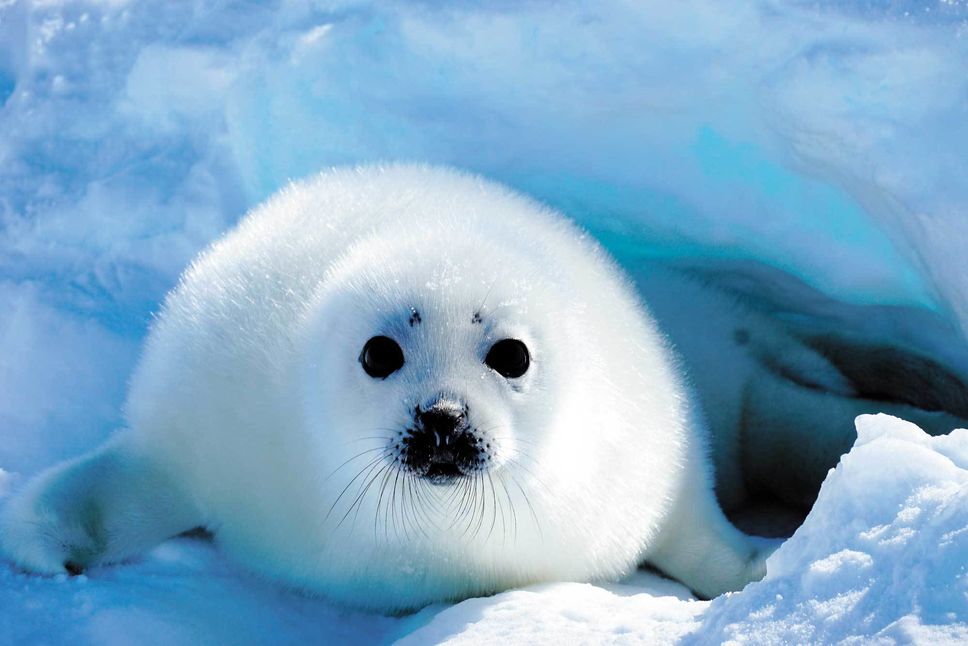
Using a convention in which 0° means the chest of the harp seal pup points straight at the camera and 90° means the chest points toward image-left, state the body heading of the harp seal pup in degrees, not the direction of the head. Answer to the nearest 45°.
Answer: approximately 0°
